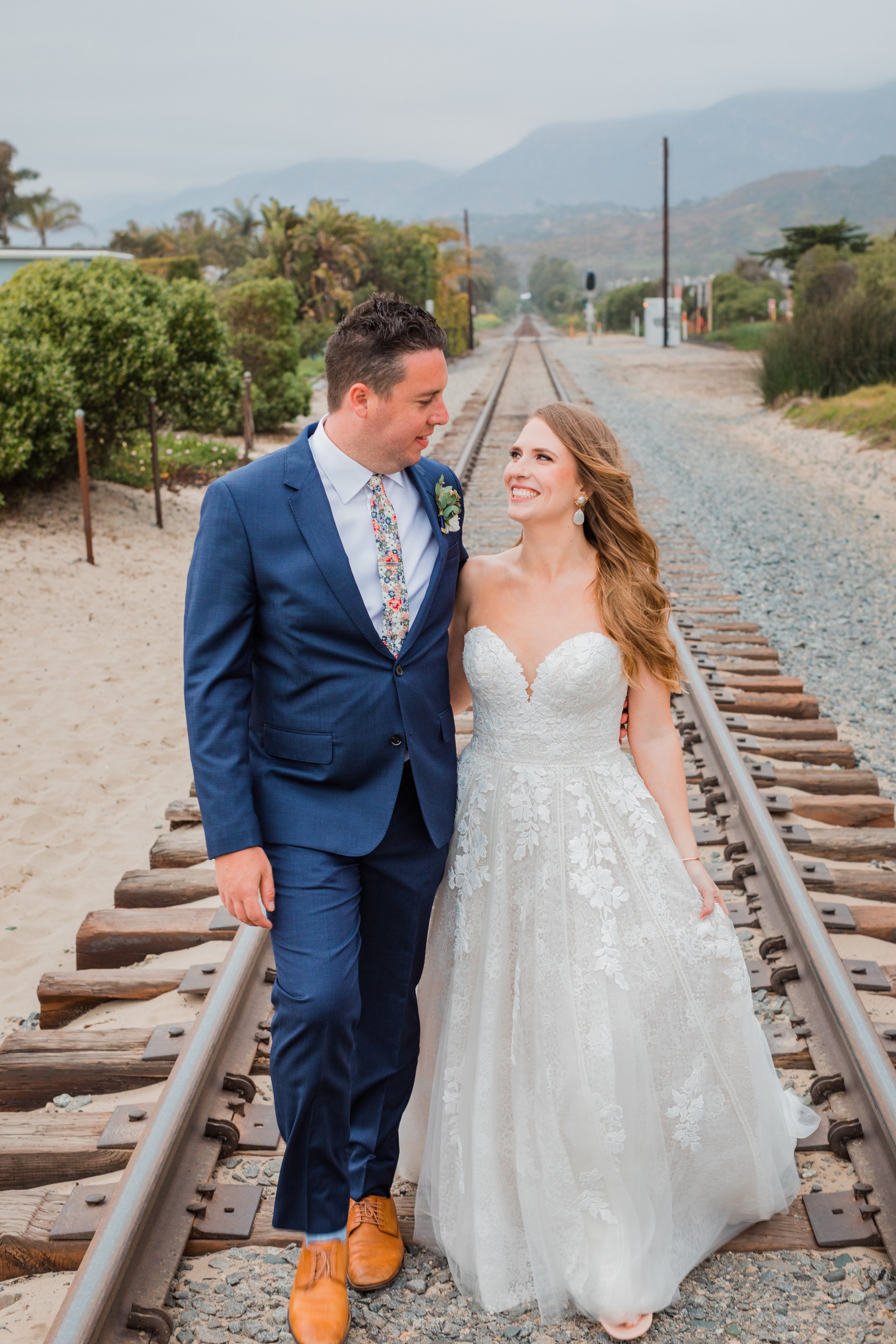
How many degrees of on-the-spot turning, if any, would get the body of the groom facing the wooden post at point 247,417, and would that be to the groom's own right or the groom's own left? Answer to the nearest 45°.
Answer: approximately 135° to the groom's own left

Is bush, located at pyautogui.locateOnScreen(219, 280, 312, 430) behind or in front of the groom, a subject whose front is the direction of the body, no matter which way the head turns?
behind

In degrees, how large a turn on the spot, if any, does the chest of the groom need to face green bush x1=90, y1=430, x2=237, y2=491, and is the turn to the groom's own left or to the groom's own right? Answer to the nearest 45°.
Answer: approximately 135° to the groom's own left

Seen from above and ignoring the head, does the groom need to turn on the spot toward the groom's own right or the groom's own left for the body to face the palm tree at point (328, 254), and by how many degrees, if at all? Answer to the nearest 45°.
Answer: approximately 135° to the groom's own left

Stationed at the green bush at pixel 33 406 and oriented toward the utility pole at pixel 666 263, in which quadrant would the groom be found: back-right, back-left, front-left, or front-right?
back-right

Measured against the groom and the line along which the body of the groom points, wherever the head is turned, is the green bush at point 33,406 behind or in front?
behind

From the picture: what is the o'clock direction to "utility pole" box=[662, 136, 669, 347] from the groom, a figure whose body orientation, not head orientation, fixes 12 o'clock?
The utility pole is roughly at 8 o'clock from the groom.

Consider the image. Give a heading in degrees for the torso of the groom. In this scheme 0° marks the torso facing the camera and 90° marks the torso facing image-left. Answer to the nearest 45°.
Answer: approximately 315°

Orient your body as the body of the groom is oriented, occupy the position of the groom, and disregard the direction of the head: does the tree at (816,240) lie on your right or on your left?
on your left
